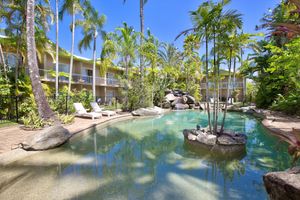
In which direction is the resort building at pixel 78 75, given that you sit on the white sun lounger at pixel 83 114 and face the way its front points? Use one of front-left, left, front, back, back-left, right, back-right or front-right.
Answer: left

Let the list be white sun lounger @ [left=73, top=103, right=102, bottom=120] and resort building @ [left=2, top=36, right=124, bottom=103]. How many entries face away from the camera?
0

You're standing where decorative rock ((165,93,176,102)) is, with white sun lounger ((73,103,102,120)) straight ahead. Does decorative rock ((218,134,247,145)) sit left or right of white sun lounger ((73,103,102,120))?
left

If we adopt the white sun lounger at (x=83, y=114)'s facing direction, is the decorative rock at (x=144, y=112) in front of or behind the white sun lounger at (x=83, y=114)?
in front

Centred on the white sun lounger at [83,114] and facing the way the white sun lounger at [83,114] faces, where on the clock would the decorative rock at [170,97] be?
The decorative rock is roughly at 11 o'clock from the white sun lounger.

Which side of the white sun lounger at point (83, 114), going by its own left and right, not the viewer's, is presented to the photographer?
right

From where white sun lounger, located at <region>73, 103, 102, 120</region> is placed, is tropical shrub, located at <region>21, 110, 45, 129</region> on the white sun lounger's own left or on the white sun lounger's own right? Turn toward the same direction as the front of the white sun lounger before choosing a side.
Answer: on the white sun lounger's own right

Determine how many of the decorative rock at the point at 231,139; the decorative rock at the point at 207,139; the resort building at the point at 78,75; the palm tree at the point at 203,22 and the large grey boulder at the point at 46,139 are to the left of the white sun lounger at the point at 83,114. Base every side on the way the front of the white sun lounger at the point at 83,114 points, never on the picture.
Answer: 1

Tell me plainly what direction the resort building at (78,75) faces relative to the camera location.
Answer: facing the viewer and to the right of the viewer

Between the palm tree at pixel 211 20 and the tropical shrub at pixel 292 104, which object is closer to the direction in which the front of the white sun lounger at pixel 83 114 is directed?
the tropical shrub

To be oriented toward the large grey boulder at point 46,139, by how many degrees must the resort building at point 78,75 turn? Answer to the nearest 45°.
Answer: approximately 45° to its right

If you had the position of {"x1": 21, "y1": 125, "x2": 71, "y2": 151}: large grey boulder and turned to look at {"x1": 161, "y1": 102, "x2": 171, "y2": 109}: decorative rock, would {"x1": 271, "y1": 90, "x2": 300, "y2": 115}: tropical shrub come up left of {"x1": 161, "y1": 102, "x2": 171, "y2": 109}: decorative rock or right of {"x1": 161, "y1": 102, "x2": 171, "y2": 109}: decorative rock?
right

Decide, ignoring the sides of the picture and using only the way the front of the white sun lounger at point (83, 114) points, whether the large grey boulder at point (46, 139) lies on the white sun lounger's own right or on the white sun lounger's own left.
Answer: on the white sun lounger's own right
